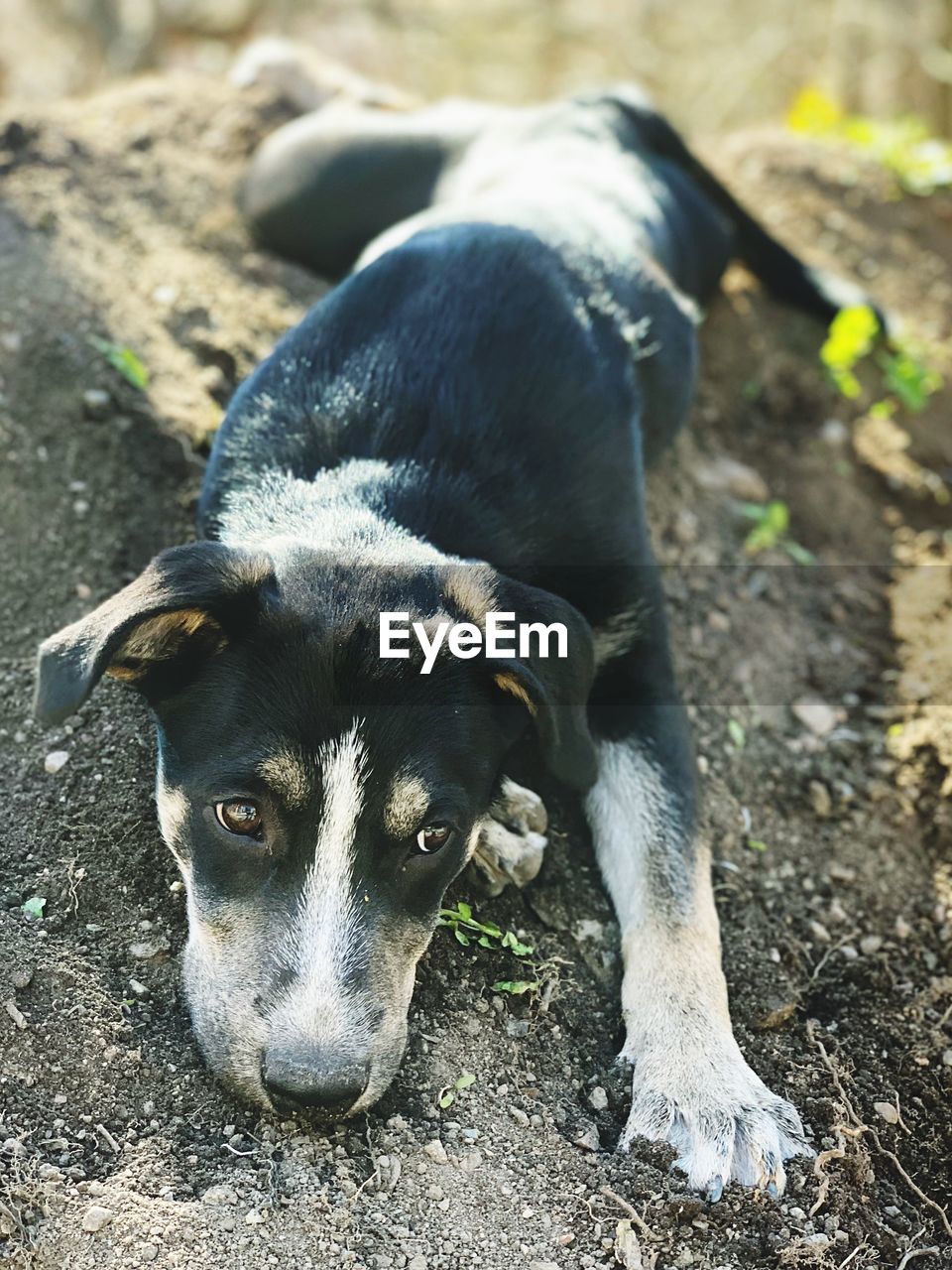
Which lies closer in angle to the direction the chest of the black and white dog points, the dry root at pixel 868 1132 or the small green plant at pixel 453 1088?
the small green plant

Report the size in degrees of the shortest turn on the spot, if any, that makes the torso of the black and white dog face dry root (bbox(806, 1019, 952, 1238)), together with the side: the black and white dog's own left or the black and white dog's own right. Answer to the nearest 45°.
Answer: approximately 90° to the black and white dog's own left

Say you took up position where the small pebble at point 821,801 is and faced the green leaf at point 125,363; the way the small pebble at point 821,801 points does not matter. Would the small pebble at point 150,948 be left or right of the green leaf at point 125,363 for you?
left

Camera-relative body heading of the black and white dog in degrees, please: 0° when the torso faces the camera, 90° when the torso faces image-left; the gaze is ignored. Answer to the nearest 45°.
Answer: approximately 0°

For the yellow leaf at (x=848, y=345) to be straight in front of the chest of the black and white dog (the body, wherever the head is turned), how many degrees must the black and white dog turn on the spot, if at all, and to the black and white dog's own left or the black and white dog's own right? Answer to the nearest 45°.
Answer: approximately 180°

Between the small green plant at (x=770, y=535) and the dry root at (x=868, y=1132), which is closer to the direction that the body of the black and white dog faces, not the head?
the dry root

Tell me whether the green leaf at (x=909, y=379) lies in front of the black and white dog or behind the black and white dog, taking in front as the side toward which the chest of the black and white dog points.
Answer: behind

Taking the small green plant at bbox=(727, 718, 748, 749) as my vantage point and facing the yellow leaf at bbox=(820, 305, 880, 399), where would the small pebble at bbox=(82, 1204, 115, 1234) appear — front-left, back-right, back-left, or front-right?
back-left

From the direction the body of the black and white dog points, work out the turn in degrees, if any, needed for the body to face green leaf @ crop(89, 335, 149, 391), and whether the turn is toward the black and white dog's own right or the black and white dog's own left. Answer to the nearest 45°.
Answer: approximately 135° to the black and white dog's own right
